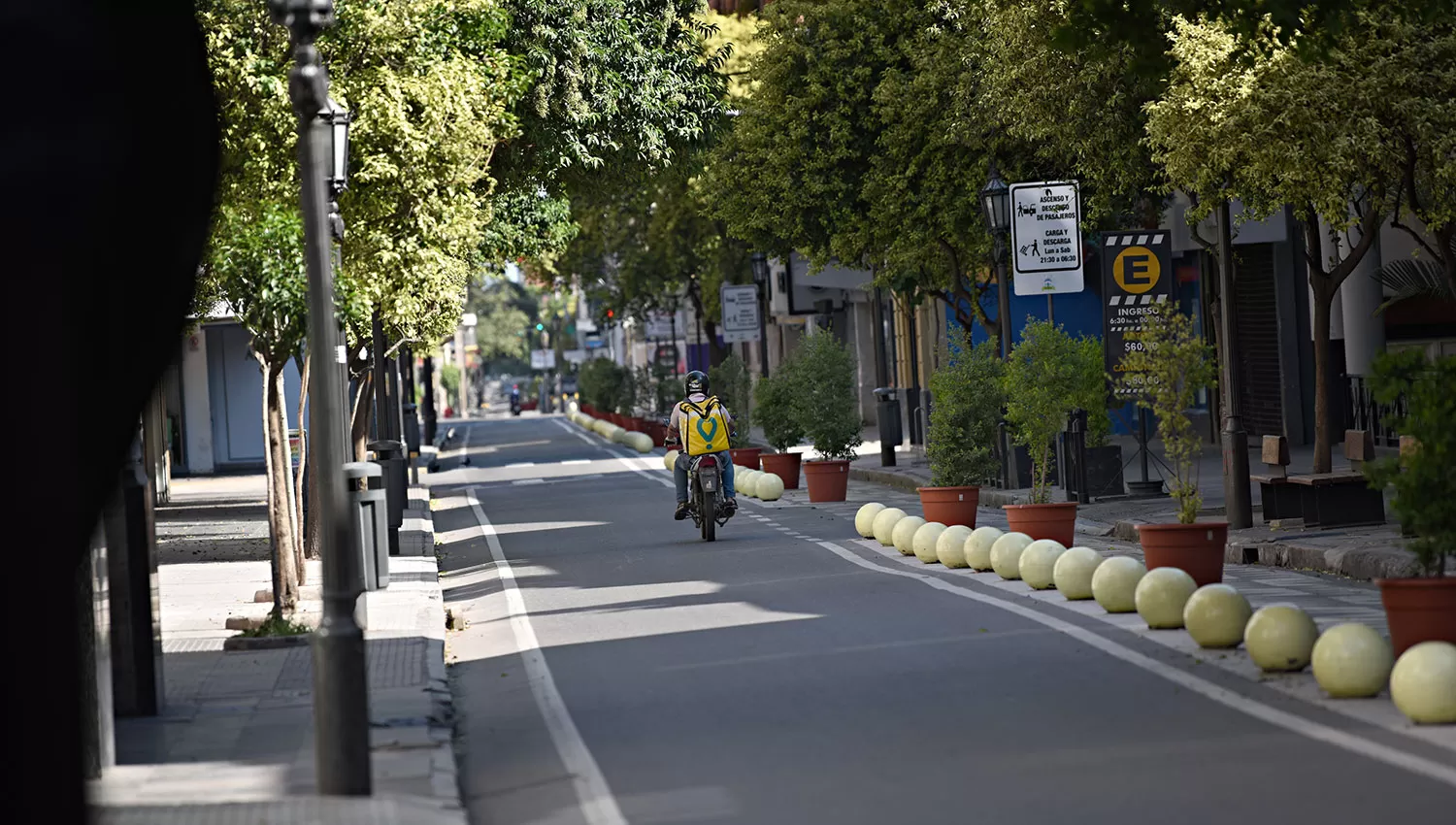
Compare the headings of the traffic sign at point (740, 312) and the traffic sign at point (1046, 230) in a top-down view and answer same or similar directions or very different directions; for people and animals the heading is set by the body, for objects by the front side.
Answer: same or similar directions

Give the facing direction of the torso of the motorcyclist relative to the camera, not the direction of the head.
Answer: away from the camera

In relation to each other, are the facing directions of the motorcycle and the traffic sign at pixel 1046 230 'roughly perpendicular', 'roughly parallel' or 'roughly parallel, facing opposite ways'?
roughly parallel, facing opposite ways

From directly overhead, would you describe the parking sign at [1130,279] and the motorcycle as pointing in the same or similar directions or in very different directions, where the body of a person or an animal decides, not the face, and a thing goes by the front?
very different directions

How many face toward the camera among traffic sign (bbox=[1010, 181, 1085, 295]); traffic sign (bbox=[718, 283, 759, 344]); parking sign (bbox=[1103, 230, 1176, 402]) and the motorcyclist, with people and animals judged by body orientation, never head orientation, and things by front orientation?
3

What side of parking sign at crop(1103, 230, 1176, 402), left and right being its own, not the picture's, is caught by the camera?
front

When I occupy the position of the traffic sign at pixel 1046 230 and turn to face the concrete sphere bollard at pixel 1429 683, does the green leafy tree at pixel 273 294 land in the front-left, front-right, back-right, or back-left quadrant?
front-right

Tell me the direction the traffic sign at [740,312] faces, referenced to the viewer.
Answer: facing the viewer

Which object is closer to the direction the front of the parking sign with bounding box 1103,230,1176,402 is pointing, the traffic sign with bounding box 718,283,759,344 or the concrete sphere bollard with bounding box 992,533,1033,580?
the concrete sphere bollard

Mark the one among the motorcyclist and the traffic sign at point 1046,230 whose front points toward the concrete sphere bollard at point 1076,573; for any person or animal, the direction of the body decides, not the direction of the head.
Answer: the traffic sign

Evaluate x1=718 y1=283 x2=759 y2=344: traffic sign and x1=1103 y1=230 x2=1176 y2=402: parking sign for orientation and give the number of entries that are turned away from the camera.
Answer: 0

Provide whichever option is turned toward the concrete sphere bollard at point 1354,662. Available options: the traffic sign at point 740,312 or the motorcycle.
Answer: the traffic sign

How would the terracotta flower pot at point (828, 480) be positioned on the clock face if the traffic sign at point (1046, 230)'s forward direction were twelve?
The terracotta flower pot is roughly at 4 o'clock from the traffic sign.

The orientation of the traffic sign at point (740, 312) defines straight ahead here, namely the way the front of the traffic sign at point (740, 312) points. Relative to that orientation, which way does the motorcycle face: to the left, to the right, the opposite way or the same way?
the opposite way

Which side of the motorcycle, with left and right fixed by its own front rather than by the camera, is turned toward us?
back

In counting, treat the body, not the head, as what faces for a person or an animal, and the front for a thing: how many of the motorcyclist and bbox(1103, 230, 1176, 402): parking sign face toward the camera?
1

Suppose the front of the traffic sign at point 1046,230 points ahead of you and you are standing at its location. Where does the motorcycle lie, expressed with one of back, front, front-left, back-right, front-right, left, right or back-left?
front-right
